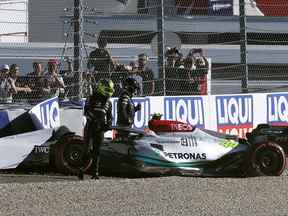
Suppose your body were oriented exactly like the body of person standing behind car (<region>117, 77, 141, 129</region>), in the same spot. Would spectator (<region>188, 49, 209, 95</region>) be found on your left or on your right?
on your left

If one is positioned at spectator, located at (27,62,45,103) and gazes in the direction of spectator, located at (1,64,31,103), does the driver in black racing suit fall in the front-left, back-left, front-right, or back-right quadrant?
back-left

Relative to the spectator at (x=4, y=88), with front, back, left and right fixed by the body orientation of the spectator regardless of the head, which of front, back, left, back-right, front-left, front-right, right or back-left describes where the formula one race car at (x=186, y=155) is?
front-left

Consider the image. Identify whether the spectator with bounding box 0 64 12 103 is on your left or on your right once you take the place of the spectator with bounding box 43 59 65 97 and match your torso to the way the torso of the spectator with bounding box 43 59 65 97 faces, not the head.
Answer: on your right

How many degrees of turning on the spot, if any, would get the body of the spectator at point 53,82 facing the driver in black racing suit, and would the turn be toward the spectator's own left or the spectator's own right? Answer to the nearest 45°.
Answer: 0° — they already face them
